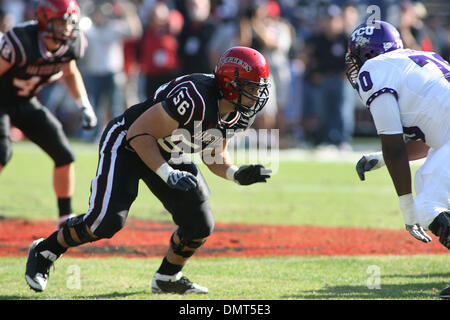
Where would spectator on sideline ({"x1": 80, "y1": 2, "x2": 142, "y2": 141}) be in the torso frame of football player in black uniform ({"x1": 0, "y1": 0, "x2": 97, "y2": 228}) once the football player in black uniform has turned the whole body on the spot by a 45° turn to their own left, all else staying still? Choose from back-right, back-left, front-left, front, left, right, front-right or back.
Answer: left

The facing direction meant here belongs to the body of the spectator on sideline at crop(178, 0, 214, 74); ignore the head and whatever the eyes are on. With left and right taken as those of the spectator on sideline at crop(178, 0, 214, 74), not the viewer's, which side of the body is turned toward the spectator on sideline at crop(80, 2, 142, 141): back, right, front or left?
right

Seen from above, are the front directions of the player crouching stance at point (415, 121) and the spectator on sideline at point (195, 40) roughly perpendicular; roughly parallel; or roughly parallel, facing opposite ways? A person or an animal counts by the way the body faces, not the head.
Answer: roughly perpendicular

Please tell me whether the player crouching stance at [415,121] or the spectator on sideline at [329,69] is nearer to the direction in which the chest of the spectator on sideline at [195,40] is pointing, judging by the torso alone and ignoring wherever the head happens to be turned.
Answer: the player crouching stance

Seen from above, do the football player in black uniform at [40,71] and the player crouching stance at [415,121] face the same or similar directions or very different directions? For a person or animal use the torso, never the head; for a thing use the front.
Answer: very different directions

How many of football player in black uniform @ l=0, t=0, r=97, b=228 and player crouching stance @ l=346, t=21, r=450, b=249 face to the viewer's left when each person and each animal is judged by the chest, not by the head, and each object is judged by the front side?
1

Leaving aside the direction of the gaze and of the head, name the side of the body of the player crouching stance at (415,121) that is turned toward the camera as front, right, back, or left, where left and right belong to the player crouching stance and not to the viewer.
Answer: left

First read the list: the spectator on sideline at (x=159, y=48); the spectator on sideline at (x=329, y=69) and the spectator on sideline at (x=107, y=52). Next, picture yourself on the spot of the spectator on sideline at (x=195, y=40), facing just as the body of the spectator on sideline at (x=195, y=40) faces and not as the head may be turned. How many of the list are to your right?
2

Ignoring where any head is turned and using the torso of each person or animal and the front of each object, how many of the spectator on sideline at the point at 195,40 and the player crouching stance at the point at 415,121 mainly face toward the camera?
1
